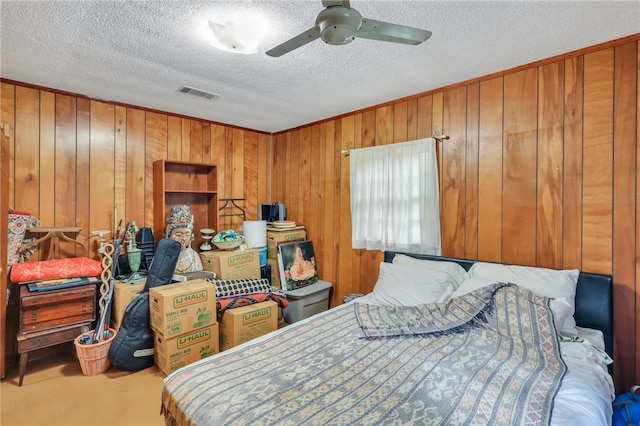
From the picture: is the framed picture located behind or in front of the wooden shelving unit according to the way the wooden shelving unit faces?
in front

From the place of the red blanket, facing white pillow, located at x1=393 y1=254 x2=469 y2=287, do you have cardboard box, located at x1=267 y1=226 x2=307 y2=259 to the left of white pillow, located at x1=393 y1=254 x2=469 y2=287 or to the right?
left

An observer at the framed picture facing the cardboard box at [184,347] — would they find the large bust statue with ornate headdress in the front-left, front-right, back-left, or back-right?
front-right

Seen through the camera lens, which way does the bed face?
facing the viewer and to the left of the viewer

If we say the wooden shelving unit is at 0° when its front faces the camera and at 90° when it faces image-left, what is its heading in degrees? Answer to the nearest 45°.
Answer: approximately 315°

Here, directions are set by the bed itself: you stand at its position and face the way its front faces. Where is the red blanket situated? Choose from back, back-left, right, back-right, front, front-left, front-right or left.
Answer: front-right

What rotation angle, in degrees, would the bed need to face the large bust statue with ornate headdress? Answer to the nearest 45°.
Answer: approximately 90° to its right

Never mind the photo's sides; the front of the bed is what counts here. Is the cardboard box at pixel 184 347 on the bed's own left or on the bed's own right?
on the bed's own right

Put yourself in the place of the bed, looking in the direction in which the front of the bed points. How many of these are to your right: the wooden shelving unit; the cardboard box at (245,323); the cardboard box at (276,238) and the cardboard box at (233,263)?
4

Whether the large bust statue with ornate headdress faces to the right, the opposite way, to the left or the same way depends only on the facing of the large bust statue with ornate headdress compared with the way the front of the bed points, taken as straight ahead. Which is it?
to the left

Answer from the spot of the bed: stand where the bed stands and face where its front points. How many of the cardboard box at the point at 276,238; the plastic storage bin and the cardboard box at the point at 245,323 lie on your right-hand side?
3

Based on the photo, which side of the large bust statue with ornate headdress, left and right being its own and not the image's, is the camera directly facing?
front

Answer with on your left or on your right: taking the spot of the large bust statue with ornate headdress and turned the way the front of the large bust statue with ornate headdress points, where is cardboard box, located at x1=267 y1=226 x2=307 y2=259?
on your left

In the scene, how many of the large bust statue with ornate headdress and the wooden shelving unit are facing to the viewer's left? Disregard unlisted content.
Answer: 0

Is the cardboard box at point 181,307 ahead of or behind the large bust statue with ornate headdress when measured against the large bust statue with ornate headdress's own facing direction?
ahead
